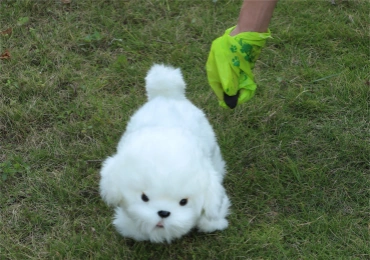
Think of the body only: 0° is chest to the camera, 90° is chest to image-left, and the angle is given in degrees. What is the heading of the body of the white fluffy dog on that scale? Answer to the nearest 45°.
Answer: approximately 0°
